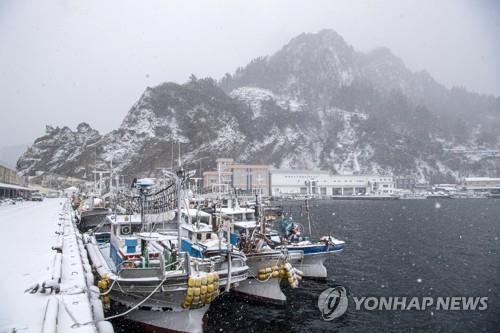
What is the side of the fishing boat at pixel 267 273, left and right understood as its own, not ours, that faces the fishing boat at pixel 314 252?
left

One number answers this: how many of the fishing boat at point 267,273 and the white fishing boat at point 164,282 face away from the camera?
0

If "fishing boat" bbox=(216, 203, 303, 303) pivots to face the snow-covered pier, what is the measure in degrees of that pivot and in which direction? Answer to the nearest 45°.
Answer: approximately 90° to its right

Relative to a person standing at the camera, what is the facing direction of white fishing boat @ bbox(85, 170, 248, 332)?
facing the viewer and to the right of the viewer

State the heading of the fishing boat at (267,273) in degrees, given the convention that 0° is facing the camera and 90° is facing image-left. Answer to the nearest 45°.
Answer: approximately 315°

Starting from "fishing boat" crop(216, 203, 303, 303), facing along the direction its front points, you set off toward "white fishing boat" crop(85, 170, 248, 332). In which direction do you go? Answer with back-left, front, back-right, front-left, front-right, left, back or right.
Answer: right

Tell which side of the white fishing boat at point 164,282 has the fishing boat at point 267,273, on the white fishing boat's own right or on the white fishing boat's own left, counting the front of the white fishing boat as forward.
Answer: on the white fishing boat's own left

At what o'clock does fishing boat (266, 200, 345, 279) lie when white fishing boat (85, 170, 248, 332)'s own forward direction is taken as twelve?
The fishing boat is roughly at 9 o'clock from the white fishing boat.

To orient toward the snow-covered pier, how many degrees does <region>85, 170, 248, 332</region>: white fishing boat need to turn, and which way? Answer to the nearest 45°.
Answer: approximately 90° to its right

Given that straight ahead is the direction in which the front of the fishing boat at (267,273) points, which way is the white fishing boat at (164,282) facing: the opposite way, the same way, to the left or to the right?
the same way
